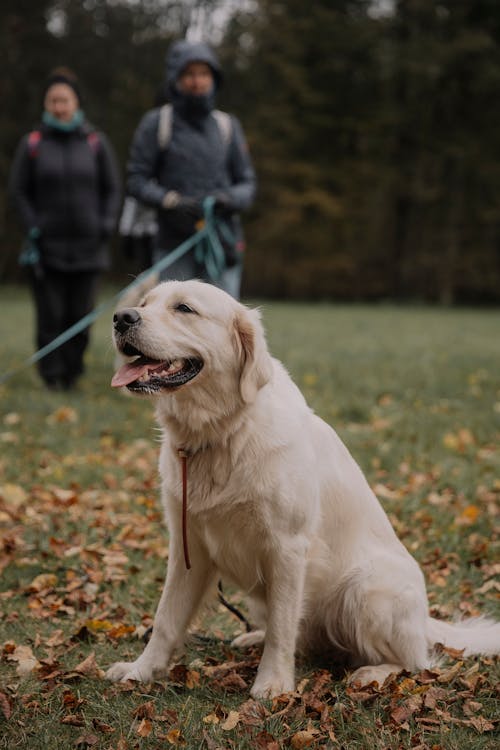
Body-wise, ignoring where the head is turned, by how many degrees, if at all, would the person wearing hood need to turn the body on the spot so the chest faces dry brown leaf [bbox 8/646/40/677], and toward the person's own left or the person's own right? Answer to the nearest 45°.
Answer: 0° — they already face it

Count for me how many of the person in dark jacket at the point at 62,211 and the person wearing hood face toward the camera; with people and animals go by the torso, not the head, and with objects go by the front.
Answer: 2

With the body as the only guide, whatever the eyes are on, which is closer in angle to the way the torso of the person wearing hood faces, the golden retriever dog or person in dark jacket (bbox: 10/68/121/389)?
the golden retriever dog

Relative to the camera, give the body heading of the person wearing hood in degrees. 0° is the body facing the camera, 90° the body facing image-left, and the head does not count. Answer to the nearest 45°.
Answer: approximately 0°

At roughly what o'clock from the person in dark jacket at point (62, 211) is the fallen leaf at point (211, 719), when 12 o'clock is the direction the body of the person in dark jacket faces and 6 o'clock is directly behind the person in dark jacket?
The fallen leaf is roughly at 12 o'clock from the person in dark jacket.
